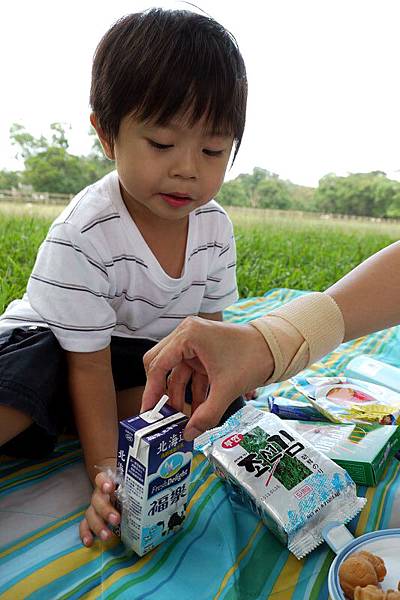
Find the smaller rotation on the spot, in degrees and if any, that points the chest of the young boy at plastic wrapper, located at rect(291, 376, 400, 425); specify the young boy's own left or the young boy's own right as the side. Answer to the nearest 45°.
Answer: approximately 45° to the young boy's own left

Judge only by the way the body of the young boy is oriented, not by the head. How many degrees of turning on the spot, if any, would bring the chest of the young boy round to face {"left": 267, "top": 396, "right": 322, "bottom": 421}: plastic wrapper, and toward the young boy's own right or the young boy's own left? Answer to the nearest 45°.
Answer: approximately 45° to the young boy's own left

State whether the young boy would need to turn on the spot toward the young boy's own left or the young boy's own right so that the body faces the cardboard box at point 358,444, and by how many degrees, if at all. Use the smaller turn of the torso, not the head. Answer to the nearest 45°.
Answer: approximately 45° to the young boy's own left

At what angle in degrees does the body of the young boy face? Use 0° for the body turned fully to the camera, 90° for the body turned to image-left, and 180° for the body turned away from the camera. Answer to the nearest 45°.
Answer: approximately 315°
